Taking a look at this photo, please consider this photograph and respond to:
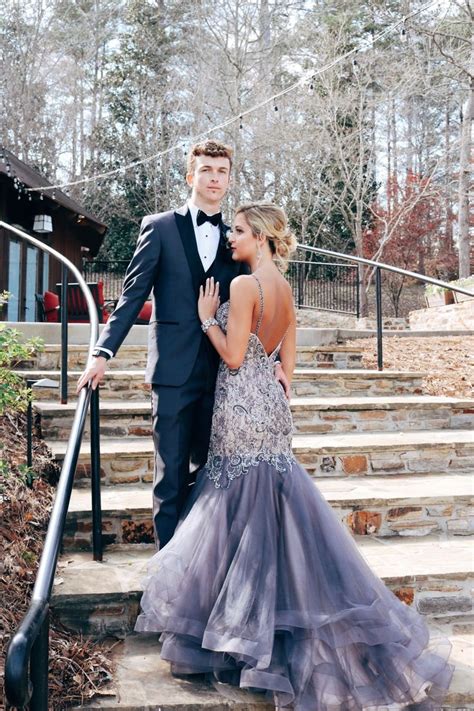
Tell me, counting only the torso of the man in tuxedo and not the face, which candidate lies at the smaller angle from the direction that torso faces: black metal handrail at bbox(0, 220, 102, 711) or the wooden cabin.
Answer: the black metal handrail

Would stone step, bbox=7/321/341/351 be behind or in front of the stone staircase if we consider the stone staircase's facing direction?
behind

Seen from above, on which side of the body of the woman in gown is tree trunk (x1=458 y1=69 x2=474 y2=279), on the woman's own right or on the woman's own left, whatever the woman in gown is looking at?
on the woman's own right

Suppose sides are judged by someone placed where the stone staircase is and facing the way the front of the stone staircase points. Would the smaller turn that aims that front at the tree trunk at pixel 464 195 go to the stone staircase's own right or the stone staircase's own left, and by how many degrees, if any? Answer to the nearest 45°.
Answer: approximately 180°

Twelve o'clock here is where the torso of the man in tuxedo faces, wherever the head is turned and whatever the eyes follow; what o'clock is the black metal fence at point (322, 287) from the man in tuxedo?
The black metal fence is roughly at 8 o'clock from the man in tuxedo.

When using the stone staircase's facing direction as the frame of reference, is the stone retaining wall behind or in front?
behind

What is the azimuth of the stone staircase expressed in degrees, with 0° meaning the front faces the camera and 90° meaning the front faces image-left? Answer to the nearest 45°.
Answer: approximately 0°

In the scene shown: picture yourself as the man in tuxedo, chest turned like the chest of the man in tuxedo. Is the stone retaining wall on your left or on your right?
on your left

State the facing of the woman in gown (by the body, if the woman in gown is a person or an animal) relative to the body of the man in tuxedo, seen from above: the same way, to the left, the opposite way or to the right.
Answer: the opposite way

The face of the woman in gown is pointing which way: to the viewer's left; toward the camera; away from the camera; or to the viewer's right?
to the viewer's left

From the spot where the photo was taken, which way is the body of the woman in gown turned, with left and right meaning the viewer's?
facing away from the viewer and to the left of the viewer

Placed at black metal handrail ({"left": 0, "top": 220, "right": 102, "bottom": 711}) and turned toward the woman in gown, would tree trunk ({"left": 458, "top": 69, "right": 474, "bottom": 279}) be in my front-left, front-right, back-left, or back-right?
front-left

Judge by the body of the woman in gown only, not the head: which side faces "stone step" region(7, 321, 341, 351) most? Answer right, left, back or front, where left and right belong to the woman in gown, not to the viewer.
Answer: front
